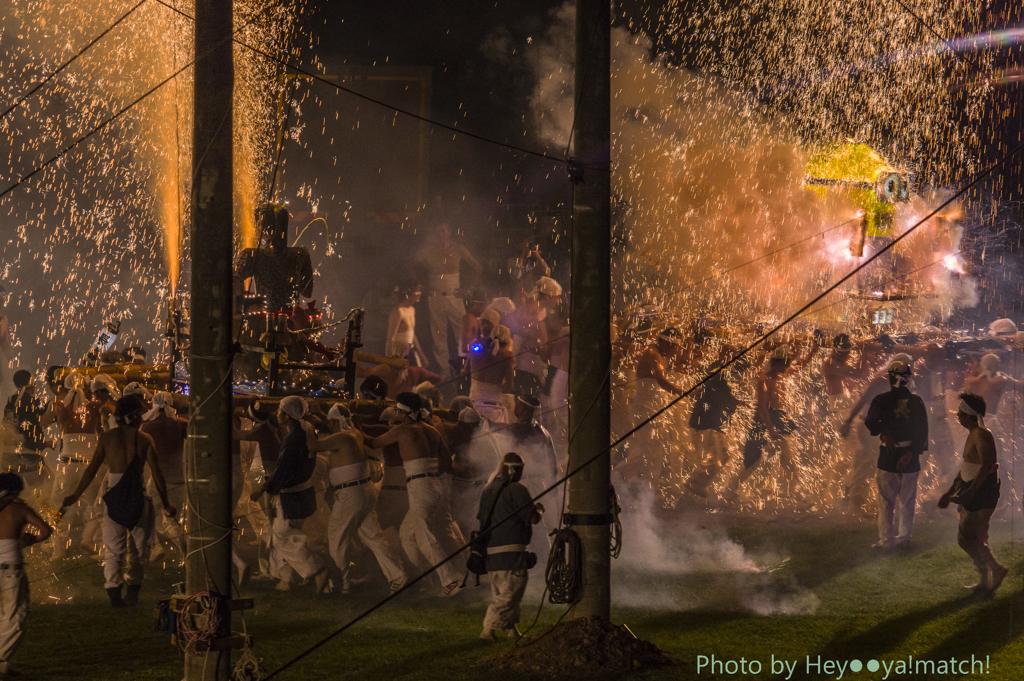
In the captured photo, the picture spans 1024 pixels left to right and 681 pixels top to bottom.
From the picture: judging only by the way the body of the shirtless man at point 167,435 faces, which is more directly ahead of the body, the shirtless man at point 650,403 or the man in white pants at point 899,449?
the shirtless man

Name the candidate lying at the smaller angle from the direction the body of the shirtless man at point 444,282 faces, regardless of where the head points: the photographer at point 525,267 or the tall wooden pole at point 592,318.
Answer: the tall wooden pole

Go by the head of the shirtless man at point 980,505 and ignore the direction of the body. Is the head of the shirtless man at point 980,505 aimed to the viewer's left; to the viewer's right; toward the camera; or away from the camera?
to the viewer's left

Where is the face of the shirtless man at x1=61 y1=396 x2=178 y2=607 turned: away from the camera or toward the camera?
away from the camera

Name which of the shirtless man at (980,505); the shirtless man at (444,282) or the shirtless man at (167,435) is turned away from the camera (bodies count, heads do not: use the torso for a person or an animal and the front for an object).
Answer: the shirtless man at (167,435)

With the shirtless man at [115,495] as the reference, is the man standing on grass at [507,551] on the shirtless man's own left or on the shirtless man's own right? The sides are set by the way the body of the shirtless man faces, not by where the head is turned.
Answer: on the shirtless man's own right

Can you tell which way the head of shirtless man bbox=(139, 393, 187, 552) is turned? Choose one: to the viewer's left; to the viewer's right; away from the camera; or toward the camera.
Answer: away from the camera

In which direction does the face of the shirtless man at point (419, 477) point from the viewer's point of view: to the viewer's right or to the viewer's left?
to the viewer's left

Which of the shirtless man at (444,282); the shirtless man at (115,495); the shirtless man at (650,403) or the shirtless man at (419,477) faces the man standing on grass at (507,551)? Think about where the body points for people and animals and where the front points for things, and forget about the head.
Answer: the shirtless man at (444,282)
